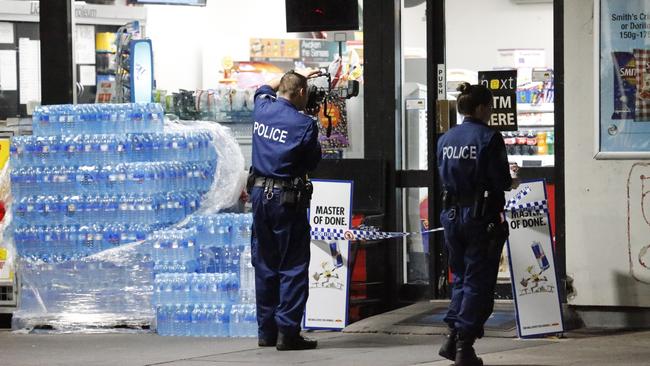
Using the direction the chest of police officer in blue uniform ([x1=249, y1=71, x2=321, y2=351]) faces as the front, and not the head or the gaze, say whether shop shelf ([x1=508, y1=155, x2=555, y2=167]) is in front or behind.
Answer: in front

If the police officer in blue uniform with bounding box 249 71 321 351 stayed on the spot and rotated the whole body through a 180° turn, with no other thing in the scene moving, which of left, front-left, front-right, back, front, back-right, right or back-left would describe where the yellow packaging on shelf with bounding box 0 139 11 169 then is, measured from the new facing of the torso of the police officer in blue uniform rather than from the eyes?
right

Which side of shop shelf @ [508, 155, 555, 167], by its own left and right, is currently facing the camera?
front

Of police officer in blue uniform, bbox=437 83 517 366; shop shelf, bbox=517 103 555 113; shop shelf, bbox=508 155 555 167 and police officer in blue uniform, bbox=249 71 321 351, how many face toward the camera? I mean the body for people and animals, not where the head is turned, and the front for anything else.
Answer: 2

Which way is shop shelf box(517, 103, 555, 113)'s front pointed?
toward the camera

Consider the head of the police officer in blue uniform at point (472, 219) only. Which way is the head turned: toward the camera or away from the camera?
away from the camera

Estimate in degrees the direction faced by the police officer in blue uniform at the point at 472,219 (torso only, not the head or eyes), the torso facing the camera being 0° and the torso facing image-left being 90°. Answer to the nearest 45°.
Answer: approximately 225°

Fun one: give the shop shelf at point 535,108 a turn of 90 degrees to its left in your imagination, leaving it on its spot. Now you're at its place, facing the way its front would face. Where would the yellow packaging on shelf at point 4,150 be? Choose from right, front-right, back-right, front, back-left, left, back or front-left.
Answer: back

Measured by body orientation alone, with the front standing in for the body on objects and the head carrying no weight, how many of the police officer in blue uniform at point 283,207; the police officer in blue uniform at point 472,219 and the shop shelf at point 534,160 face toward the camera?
1

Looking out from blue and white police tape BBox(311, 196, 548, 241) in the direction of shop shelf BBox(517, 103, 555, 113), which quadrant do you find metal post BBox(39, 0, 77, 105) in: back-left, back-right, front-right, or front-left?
back-left

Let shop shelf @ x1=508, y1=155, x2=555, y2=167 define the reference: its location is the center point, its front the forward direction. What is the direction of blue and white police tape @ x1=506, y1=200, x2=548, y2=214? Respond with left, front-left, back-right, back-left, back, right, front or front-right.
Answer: front

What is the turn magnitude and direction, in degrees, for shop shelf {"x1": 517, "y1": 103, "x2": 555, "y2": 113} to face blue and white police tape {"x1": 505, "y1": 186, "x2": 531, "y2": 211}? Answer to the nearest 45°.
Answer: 0° — it already faces it

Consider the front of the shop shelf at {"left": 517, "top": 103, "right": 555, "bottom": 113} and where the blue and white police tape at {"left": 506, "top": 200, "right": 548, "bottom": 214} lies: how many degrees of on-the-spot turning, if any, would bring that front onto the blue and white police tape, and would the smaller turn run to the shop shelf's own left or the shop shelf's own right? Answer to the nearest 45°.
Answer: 0° — it already faces it

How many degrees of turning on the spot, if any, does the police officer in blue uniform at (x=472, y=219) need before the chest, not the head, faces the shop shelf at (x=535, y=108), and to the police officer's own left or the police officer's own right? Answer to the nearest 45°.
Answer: approximately 45° to the police officer's own left

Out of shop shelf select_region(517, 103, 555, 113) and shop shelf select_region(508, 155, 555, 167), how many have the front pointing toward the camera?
2
